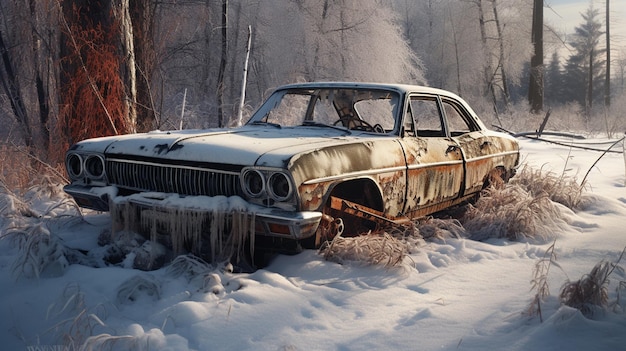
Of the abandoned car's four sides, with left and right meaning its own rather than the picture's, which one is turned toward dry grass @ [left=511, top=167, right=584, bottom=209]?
back

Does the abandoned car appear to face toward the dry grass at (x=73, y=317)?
yes
